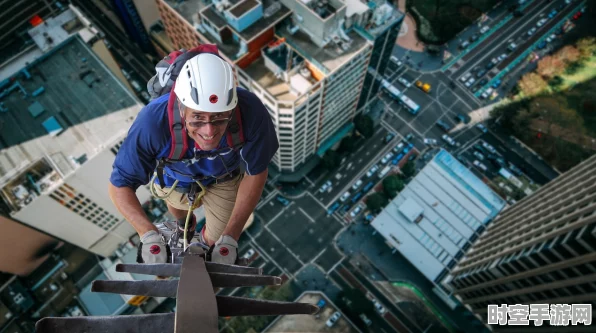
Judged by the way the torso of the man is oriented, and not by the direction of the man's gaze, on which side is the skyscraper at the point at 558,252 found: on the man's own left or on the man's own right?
on the man's own left

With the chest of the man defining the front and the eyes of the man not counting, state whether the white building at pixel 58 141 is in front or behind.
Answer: behind

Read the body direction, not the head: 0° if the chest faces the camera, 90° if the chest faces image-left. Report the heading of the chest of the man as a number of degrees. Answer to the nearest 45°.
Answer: approximately 0°
